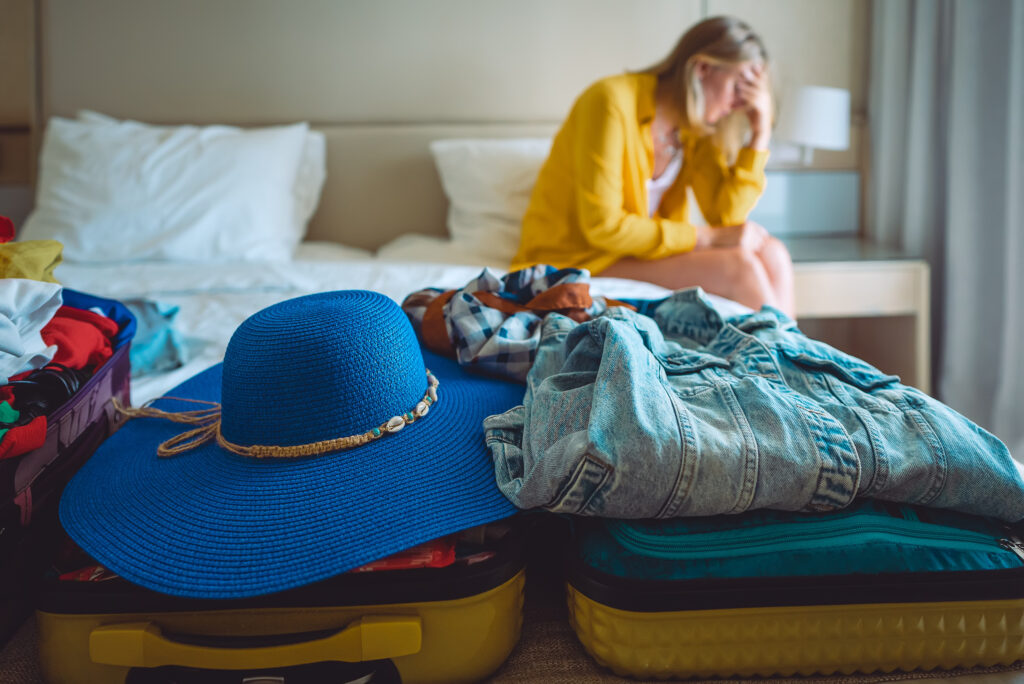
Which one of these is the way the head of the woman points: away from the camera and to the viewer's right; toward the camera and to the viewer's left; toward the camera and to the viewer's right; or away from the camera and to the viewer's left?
toward the camera and to the viewer's right

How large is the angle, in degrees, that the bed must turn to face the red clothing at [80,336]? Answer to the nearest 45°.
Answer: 0° — it already faces it

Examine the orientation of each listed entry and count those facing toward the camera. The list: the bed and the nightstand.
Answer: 2

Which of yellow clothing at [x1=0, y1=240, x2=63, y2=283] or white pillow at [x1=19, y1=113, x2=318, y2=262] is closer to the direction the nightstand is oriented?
the yellow clothing

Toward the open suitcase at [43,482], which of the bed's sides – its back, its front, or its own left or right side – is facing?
front

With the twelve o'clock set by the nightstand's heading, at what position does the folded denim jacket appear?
The folded denim jacket is roughly at 12 o'clock from the nightstand.
